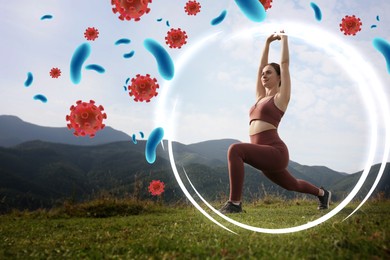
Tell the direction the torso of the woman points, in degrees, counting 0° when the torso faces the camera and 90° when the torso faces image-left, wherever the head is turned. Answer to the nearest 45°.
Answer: approximately 45°
